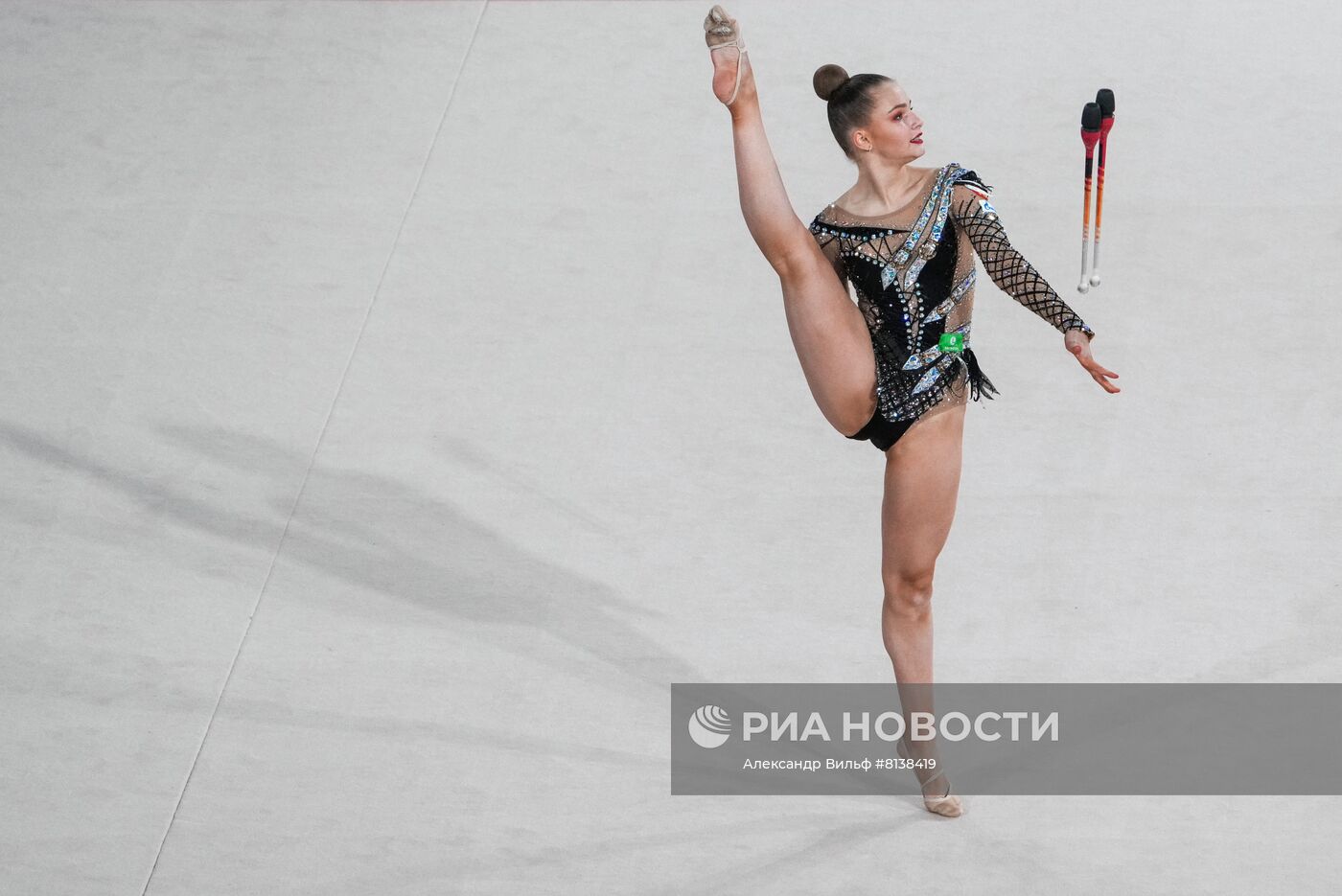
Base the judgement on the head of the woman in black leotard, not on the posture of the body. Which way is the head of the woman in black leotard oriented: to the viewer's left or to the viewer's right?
to the viewer's right

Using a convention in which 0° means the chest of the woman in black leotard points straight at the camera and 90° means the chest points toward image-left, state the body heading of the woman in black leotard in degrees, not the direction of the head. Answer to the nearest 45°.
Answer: approximately 0°
